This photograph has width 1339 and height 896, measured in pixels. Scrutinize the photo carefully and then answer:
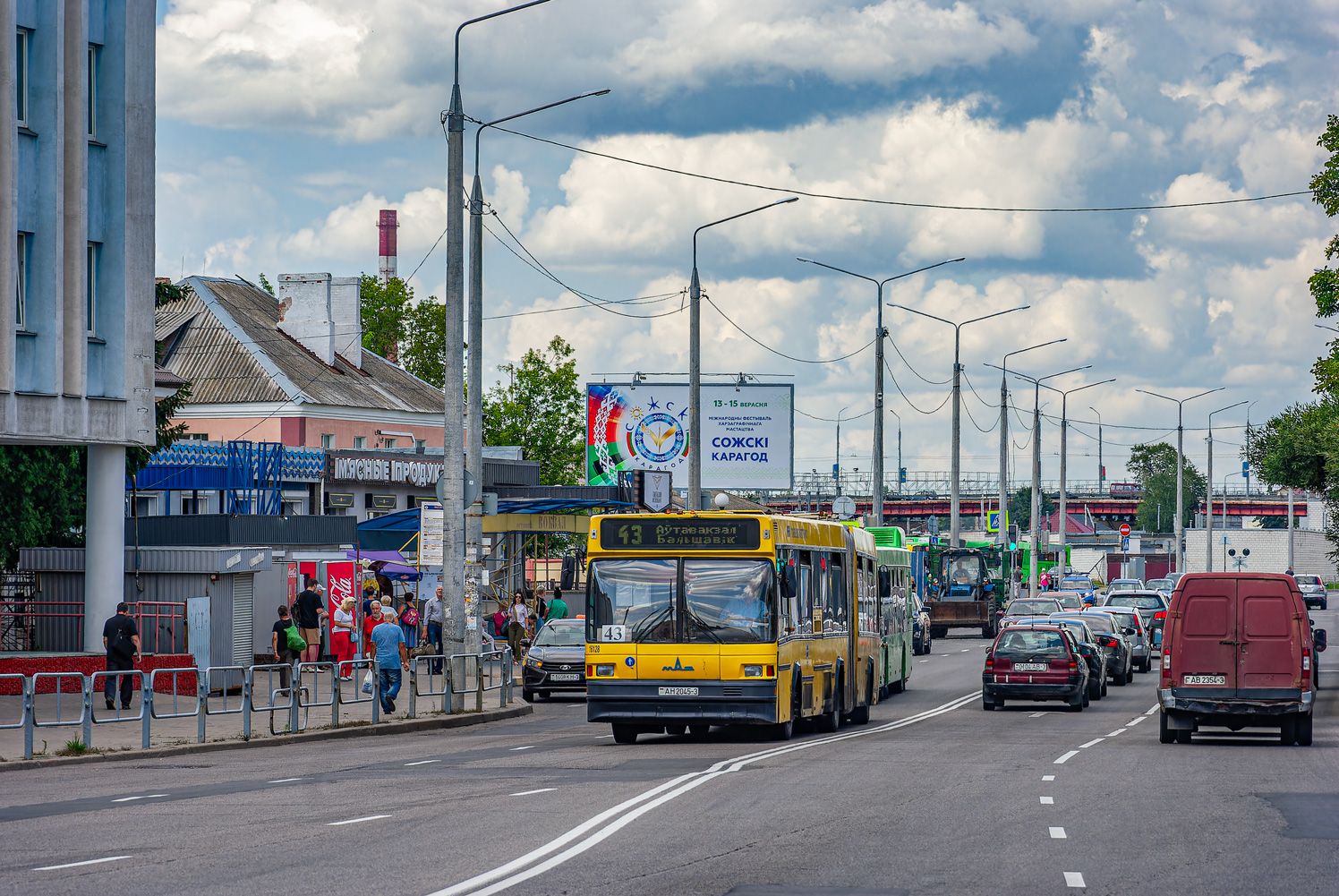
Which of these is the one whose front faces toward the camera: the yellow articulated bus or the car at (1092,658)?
the yellow articulated bus

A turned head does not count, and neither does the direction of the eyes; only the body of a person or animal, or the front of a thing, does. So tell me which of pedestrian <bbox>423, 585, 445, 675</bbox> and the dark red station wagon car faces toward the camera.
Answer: the pedestrian

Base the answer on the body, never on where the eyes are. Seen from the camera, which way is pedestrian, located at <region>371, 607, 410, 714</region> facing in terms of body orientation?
away from the camera

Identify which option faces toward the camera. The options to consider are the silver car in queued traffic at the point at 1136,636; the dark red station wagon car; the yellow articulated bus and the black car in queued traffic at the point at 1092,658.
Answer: the yellow articulated bus

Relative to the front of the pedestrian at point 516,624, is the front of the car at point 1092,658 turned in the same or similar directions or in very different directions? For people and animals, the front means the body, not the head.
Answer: very different directions

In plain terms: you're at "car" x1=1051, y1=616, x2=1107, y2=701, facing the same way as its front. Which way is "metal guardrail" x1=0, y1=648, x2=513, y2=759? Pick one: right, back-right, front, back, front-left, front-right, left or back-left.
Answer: back-left

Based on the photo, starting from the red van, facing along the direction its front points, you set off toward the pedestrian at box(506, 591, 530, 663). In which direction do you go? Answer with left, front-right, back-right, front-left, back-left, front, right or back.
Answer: front-left

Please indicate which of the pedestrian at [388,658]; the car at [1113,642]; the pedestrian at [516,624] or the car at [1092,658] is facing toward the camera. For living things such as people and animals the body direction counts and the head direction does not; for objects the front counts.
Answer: the pedestrian at [516,624]

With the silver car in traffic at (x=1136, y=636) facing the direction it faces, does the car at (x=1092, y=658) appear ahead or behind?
behind

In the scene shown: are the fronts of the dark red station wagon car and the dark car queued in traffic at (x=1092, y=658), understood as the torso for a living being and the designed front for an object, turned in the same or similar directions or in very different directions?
same or similar directions

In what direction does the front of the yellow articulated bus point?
toward the camera

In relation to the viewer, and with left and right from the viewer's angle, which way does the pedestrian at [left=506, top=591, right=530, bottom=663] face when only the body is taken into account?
facing the viewer

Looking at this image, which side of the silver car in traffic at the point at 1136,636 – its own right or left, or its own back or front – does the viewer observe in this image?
back
